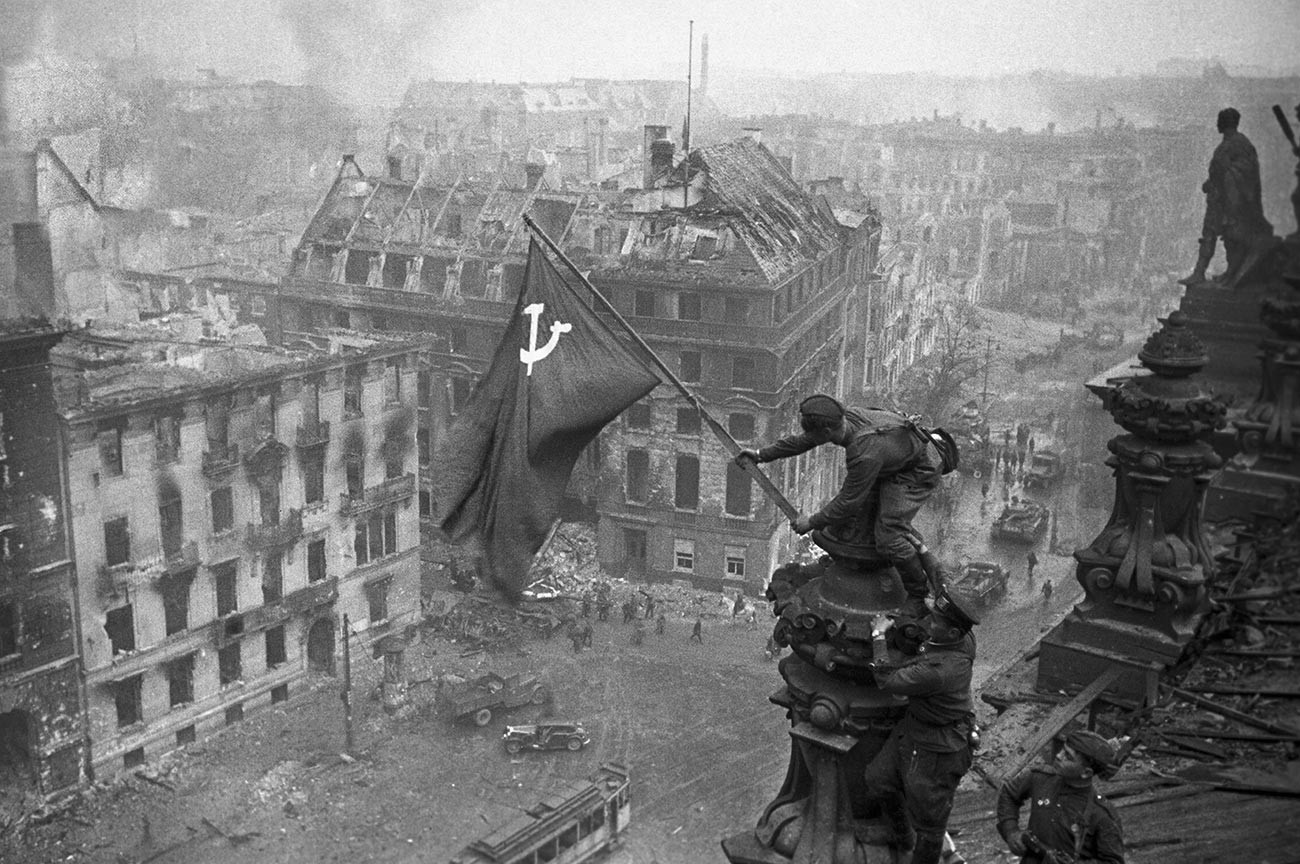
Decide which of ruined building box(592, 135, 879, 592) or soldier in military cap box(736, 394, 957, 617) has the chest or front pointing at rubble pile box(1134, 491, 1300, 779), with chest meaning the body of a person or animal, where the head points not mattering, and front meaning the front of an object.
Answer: the ruined building

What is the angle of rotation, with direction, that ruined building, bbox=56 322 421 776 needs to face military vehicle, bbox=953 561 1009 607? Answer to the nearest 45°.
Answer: approximately 45° to its left

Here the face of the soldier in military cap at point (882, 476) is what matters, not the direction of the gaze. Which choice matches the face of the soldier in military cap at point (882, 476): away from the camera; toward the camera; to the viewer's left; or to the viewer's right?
to the viewer's left

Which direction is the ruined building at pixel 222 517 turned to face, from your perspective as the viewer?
facing the viewer and to the right of the viewer

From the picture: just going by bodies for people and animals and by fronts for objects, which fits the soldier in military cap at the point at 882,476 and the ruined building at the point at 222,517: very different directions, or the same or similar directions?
very different directions

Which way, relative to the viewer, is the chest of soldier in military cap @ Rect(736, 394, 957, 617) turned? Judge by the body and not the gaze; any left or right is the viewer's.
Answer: facing to the left of the viewer

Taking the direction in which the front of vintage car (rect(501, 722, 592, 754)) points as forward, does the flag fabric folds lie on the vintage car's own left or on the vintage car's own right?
on the vintage car's own left

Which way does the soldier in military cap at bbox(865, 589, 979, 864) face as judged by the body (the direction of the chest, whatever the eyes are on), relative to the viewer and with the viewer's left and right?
facing to the left of the viewer

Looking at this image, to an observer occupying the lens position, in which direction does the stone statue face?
facing to the left of the viewer

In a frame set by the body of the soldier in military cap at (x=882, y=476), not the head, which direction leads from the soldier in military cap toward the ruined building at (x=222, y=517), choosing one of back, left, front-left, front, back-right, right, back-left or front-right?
front-right

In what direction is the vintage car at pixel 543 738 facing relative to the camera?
to the viewer's left

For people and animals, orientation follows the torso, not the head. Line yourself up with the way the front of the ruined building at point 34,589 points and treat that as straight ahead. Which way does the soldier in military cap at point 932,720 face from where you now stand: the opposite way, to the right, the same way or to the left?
the opposite way

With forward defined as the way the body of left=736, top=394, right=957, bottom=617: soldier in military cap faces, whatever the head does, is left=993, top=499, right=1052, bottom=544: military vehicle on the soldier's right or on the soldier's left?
on the soldier's right

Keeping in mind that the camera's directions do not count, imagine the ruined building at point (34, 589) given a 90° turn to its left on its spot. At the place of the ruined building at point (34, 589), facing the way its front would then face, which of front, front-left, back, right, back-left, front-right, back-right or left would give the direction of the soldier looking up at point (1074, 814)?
back-right
